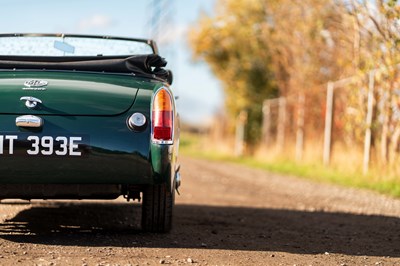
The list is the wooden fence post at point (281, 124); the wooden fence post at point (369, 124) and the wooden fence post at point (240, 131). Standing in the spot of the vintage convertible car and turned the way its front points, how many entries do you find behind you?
0

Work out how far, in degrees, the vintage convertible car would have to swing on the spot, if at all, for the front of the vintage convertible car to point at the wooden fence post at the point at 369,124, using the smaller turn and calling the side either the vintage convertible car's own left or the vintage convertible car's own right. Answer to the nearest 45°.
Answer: approximately 45° to the vintage convertible car's own right

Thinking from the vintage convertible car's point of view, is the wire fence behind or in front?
in front

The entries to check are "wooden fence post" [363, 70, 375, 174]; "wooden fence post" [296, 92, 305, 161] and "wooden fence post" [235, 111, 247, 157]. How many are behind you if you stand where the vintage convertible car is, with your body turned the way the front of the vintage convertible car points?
0

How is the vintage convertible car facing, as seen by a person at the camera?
facing away from the viewer

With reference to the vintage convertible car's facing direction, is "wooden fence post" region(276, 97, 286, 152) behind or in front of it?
in front
